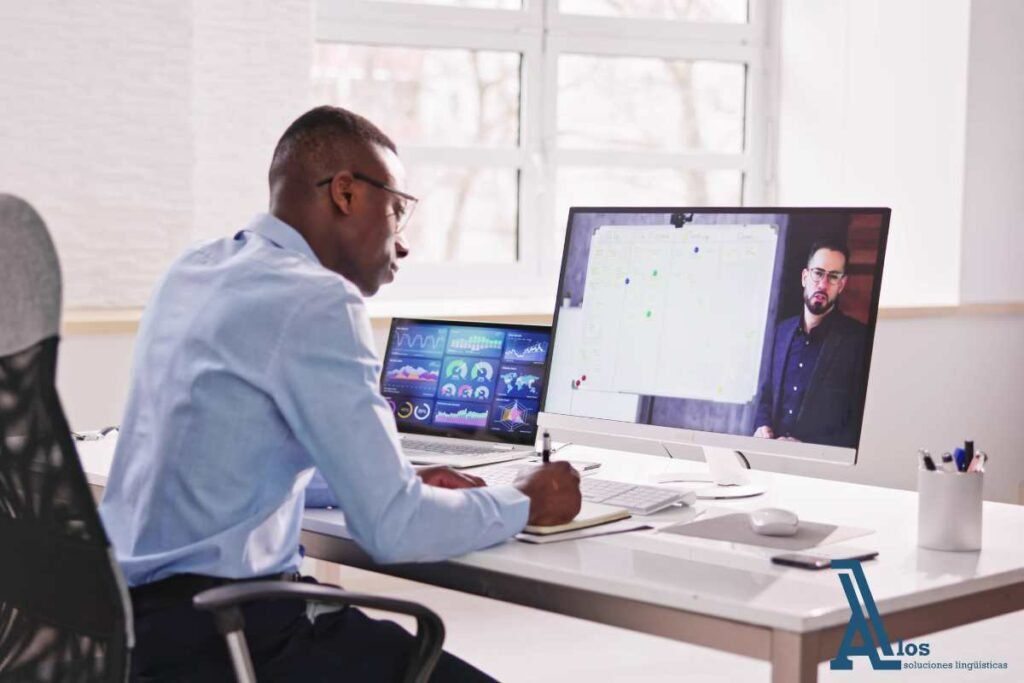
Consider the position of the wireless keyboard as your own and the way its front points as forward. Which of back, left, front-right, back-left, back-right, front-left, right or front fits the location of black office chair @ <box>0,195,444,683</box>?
front

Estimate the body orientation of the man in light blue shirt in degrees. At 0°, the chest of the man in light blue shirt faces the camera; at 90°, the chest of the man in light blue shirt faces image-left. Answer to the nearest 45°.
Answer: approximately 225°

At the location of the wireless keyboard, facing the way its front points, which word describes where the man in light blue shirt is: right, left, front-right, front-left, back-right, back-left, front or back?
front

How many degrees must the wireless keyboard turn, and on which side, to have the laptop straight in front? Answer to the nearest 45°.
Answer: approximately 90° to its right

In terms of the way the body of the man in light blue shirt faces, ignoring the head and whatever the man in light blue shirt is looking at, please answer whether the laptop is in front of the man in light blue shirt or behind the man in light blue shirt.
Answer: in front

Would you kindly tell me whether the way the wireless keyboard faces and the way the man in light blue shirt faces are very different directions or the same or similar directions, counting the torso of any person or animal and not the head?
very different directions

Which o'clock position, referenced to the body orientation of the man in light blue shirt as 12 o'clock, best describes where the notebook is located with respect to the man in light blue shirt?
The notebook is roughly at 1 o'clock from the man in light blue shirt.

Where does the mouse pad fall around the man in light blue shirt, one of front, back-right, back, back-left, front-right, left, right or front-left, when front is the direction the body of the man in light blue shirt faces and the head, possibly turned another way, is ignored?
front-right

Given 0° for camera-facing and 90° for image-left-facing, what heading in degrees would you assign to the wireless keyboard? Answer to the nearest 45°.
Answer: approximately 45°
